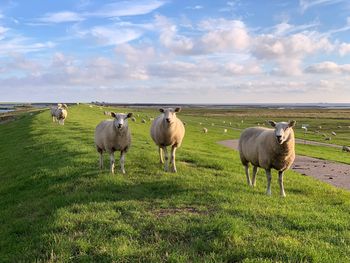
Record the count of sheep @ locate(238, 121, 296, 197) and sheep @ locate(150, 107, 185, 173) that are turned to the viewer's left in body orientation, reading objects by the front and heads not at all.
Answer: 0

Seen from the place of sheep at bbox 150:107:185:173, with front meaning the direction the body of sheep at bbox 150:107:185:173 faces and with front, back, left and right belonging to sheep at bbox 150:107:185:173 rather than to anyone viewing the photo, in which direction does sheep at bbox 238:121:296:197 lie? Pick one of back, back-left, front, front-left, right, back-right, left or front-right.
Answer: front-left

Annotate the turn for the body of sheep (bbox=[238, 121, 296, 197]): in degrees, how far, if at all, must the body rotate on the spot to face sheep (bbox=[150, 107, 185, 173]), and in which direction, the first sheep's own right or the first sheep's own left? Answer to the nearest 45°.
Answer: approximately 180°

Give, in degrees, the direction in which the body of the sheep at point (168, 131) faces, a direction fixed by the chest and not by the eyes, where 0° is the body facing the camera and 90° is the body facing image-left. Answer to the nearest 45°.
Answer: approximately 0°
